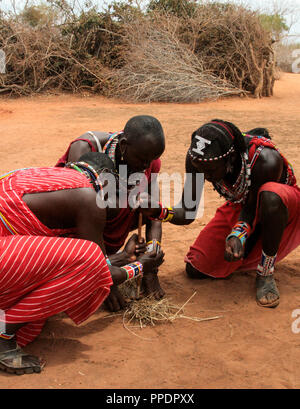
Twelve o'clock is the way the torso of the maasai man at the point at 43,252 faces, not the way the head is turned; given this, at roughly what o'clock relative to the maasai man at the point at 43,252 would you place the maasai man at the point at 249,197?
the maasai man at the point at 249,197 is roughly at 11 o'clock from the maasai man at the point at 43,252.

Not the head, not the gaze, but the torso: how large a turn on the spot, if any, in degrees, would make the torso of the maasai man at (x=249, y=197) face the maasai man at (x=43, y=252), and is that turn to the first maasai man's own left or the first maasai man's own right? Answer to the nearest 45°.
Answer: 0° — they already face them

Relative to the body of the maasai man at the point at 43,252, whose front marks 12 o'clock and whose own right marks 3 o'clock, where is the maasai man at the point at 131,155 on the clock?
the maasai man at the point at 131,155 is roughly at 10 o'clock from the maasai man at the point at 43,252.

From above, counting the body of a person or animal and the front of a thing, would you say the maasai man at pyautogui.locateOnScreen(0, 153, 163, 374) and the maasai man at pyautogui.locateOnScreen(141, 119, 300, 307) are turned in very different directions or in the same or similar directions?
very different directions

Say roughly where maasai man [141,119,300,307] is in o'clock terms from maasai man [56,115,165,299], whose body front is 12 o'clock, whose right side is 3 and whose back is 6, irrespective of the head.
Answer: maasai man [141,119,300,307] is roughly at 11 o'clock from maasai man [56,115,165,299].

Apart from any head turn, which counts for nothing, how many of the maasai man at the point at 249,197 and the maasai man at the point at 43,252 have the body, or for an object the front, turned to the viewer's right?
1

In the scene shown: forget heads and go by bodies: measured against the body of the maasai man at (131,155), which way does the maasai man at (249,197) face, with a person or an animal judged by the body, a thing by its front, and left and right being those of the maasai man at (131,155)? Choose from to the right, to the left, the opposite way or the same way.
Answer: to the right

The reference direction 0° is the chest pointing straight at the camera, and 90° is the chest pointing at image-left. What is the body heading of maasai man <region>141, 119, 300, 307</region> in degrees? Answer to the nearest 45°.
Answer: approximately 45°

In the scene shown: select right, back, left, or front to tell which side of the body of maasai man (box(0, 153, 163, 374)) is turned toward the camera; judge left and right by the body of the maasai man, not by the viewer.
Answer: right
